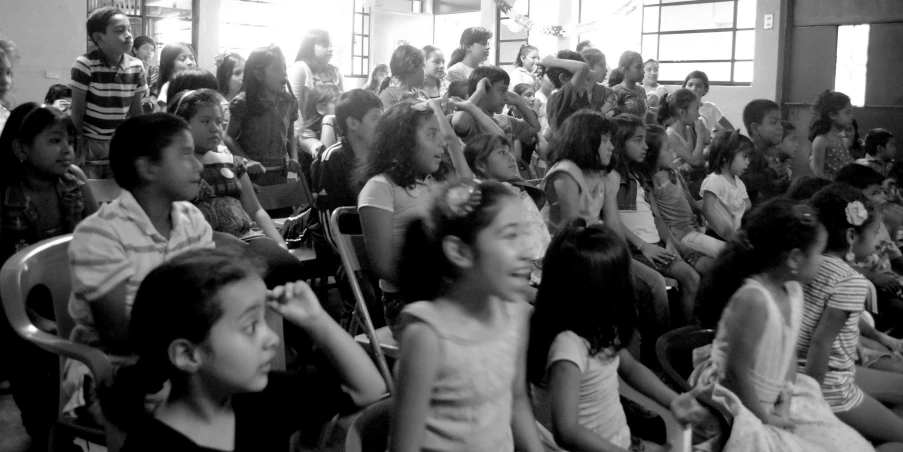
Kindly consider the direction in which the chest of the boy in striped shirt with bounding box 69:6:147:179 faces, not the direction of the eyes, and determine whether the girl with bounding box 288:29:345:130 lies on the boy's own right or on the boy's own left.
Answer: on the boy's own left

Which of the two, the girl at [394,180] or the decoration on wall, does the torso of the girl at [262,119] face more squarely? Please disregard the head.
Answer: the girl

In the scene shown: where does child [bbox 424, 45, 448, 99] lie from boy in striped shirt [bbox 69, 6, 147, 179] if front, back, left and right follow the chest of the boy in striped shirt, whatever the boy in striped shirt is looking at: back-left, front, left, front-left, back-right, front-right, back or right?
left

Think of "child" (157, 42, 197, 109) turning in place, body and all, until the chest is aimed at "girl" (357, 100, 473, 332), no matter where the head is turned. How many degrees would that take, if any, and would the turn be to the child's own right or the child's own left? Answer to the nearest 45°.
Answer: approximately 45° to the child's own right

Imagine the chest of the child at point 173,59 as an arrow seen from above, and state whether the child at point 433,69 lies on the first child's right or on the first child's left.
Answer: on the first child's left

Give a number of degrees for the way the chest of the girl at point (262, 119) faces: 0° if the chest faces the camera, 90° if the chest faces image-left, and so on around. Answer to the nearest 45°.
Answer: approximately 315°

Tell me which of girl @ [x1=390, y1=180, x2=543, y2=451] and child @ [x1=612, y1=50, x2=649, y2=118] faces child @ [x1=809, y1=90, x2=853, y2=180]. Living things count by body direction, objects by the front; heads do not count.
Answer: child @ [x1=612, y1=50, x2=649, y2=118]

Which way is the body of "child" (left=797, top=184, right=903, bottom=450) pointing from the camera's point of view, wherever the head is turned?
to the viewer's right

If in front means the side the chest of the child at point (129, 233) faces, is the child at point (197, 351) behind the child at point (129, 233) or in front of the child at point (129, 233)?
in front
